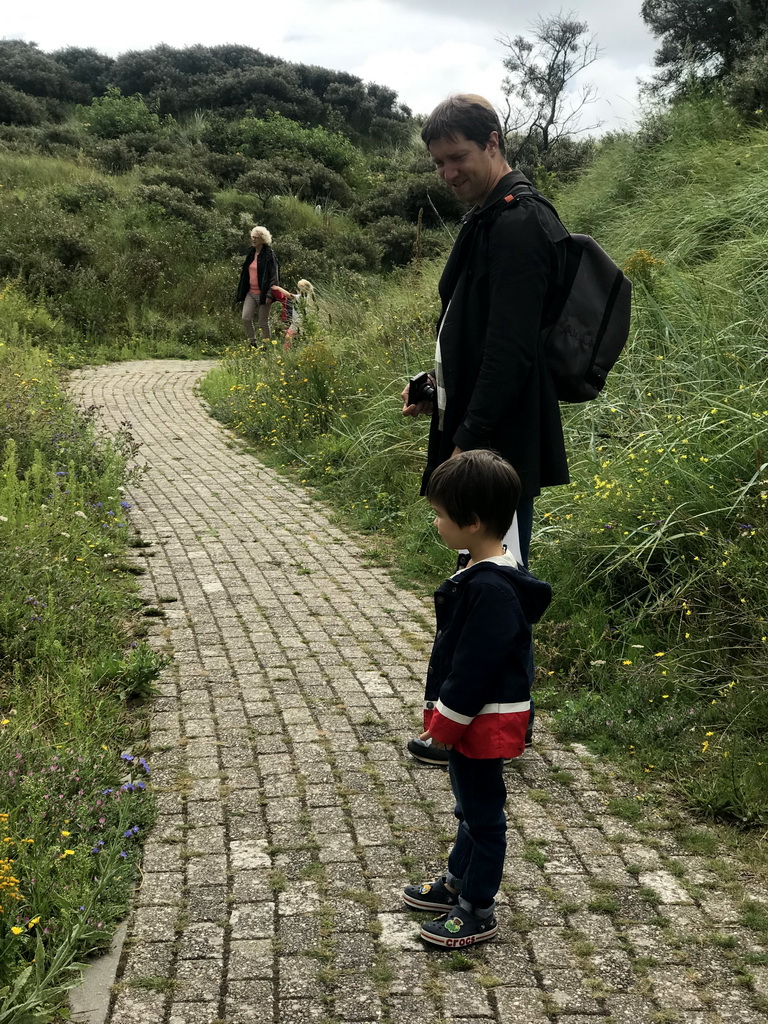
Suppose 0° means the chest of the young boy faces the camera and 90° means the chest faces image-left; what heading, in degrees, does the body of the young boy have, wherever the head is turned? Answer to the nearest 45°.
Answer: approximately 90°

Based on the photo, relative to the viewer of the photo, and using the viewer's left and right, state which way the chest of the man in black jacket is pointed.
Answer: facing to the left of the viewer

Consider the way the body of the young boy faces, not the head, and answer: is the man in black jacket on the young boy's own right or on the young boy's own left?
on the young boy's own right

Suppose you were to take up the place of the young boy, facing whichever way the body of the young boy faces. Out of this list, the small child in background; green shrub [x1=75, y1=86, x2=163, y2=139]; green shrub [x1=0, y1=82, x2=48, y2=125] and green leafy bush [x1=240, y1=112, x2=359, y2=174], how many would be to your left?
0

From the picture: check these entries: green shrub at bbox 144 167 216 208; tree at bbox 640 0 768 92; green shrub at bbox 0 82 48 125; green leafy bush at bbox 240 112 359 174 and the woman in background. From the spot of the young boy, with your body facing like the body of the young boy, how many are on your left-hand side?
0

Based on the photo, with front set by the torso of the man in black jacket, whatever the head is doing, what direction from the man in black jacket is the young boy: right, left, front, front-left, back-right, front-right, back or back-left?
left

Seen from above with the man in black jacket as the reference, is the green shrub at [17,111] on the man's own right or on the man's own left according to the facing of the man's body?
on the man's own right

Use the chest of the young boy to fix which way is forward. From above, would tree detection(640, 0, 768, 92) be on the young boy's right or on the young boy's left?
on the young boy's right

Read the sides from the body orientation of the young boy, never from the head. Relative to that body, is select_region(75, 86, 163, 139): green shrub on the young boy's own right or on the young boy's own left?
on the young boy's own right

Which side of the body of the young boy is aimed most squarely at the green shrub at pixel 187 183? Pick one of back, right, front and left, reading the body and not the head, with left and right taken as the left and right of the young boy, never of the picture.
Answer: right

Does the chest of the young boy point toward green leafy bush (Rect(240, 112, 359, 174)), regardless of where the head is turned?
no

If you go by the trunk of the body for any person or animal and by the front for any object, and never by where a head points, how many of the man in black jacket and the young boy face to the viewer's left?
2

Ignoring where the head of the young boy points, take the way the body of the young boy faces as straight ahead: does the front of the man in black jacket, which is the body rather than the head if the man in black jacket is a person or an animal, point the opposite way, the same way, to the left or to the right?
the same way
